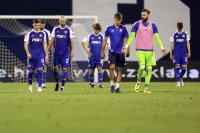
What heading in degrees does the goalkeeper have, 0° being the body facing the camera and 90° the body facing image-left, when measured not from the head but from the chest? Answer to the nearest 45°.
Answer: approximately 0°
